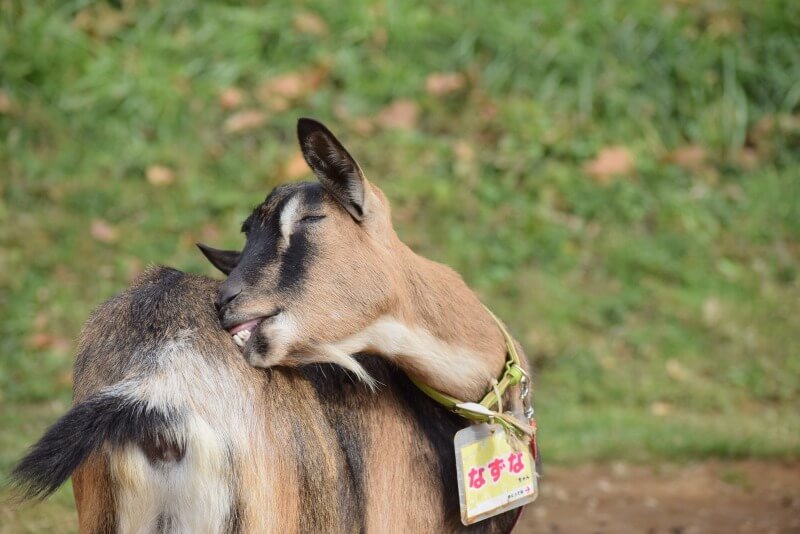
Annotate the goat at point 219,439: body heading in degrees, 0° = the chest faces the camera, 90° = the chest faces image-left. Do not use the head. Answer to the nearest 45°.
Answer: approximately 225°

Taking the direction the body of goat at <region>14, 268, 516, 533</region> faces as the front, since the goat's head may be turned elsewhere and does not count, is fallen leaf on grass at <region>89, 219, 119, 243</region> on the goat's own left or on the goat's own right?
on the goat's own left

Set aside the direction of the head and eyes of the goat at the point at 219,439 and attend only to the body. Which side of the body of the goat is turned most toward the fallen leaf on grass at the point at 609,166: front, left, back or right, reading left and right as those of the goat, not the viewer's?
front

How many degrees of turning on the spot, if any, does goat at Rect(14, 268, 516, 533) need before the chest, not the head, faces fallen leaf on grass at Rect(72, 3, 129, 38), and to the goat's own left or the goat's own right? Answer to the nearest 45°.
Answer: approximately 45° to the goat's own left

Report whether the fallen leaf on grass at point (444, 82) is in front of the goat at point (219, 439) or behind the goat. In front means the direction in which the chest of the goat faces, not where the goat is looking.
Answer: in front

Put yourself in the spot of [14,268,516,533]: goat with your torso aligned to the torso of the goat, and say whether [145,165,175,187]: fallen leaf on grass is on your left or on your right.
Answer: on your left

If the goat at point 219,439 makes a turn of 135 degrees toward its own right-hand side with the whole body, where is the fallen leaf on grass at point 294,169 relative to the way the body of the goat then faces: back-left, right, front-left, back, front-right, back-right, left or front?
back

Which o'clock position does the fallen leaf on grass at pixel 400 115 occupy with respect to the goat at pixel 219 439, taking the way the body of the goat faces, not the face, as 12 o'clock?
The fallen leaf on grass is roughly at 11 o'clock from the goat.
